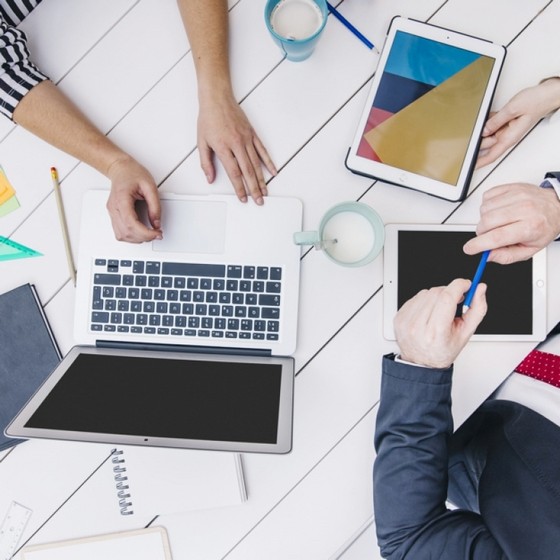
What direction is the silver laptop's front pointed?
away from the camera

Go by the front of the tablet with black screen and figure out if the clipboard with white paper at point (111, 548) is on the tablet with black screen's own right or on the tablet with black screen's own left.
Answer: on the tablet with black screen's own right

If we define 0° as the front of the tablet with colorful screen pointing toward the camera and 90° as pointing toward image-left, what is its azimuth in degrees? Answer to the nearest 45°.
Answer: approximately 0°

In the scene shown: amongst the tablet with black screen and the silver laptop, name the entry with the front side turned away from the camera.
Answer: the silver laptop

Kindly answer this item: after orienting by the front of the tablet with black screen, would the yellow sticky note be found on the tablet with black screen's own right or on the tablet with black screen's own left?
on the tablet with black screen's own right

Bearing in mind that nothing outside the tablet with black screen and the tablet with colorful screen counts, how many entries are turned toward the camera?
2
